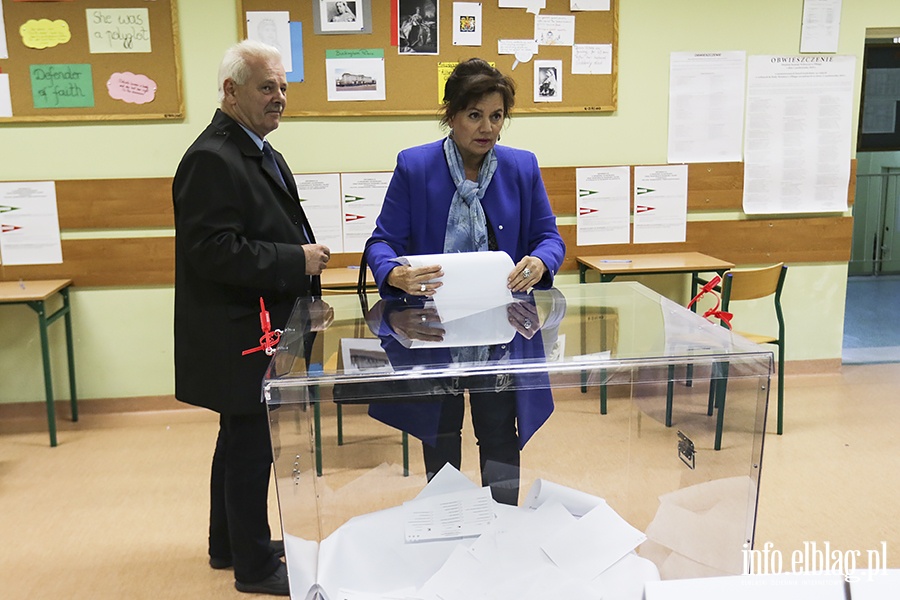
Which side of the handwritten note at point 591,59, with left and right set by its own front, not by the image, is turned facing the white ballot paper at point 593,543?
front

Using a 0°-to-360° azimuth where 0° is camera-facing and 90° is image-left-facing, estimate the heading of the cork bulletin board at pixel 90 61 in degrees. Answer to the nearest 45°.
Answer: approximately 0°

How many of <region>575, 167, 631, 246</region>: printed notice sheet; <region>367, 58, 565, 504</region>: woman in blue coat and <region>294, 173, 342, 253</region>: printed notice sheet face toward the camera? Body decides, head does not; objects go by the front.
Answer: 3

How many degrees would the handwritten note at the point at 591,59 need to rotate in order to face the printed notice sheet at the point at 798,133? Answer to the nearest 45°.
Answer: approximately 90° to its left

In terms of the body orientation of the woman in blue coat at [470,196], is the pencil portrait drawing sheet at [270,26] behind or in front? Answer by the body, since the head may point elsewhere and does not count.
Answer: behind

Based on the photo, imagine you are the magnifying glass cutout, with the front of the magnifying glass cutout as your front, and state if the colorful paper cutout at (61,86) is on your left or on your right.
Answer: on your right

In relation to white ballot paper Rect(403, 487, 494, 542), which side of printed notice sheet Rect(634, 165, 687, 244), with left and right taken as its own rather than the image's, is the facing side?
front

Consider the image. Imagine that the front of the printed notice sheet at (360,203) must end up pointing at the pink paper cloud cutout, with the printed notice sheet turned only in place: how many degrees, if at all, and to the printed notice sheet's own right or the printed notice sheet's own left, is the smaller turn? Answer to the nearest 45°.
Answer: approximately 90° to the printed notice sheet's own right

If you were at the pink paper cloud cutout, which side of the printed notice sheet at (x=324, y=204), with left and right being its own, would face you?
right

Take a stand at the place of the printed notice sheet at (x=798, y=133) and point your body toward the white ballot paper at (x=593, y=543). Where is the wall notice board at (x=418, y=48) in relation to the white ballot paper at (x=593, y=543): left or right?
right

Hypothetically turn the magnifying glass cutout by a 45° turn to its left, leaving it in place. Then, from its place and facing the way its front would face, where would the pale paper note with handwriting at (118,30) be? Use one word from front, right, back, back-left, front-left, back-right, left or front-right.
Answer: back-right

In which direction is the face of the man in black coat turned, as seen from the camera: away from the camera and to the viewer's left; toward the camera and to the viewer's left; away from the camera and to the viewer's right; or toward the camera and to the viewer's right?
toward the camera and to the viewer's right
